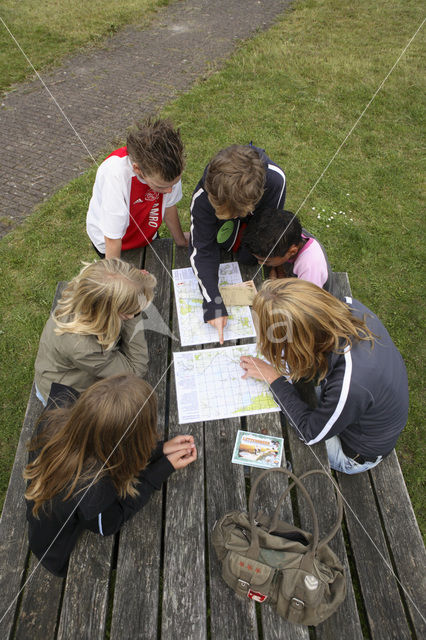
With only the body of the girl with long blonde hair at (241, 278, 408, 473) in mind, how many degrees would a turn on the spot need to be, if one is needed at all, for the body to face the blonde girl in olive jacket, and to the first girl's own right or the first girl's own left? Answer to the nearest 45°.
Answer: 0° — they already face them

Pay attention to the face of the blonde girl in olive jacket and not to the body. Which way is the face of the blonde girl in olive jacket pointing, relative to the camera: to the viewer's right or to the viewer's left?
to the viewer's right

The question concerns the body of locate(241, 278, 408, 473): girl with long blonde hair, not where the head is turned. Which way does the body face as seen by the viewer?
to the viewer's left

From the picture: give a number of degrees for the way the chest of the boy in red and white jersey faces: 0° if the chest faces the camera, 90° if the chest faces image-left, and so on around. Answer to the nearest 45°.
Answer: approximately 315°

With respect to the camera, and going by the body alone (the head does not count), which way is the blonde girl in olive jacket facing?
to the viewer's right

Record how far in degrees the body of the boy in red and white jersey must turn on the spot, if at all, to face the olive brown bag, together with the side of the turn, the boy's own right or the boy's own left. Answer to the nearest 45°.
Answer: approximately 45° to the boy's own right

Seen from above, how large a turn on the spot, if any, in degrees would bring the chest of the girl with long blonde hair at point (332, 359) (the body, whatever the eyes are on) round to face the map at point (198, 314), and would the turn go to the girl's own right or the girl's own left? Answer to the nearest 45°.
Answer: approximately 45° to the girl's own right

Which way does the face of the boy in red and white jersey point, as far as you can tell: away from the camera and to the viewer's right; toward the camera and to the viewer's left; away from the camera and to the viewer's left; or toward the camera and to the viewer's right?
toward the camera and to the viewer's right

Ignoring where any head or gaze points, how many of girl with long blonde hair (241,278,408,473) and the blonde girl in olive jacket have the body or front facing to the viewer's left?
1

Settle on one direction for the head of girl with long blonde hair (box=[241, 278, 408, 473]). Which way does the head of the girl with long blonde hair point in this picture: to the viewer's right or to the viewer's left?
to the viewer's left
